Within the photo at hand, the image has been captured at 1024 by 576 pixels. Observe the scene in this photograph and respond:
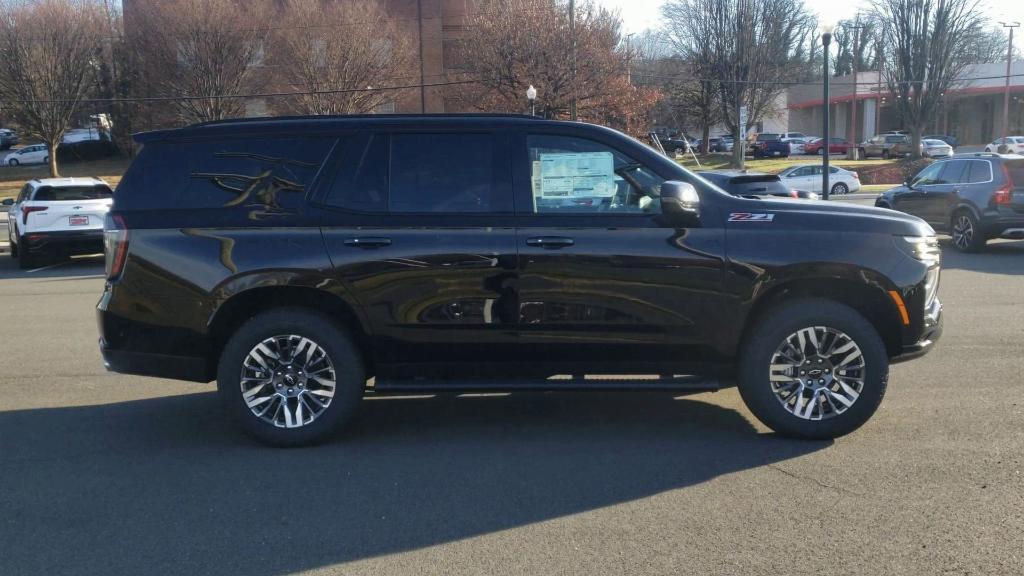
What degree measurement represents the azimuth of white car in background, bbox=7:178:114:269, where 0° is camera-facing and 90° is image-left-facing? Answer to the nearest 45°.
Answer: approximately 180°

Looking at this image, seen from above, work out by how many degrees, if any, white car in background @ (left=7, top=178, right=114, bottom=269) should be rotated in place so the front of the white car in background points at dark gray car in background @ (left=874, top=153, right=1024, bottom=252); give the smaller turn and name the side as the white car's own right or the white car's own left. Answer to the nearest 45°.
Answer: approximately 135° to the white car's own right

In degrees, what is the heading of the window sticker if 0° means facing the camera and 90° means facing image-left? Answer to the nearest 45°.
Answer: approximately 0°

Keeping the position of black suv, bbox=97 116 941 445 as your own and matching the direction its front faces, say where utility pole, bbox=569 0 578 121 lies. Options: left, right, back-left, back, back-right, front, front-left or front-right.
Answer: left

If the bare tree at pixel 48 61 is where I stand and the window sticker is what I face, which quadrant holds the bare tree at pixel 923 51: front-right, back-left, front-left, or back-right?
front-left

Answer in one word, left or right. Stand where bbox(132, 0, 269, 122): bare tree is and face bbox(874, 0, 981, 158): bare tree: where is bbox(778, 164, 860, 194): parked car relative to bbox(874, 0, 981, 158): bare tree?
right

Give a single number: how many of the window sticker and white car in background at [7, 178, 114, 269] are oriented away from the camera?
1

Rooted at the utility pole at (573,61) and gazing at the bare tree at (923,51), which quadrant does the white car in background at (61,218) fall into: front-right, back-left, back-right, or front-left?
back-right

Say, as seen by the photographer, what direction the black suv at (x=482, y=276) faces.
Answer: facing to the right of the viewer

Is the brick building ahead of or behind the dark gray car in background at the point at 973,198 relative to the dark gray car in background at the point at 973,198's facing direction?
ahead

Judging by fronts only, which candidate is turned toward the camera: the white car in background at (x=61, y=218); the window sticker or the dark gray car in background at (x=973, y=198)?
the window sticker

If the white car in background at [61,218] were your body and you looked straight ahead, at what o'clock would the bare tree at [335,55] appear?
The bare tree is roughly at 1 o'clock from the white car in background.

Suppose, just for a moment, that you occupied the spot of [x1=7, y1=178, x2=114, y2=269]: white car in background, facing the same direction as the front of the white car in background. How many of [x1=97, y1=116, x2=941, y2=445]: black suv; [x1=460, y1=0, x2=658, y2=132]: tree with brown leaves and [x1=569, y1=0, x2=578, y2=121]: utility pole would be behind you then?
1

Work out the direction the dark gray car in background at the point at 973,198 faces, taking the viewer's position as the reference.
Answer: facing away from the viewer and to the left of the viewer

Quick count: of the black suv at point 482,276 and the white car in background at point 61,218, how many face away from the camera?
1

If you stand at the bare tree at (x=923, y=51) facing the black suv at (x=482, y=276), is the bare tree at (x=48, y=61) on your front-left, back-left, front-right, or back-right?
front-right

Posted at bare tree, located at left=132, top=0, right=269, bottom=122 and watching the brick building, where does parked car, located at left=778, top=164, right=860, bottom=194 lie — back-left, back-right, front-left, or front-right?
front-right

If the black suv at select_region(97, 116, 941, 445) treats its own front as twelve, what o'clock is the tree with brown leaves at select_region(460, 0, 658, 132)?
The tree with brown leaves is roughly at 9 o'clock from the black suv.

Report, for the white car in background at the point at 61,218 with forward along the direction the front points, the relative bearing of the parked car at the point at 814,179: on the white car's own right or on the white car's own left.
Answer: on the white car's own right
